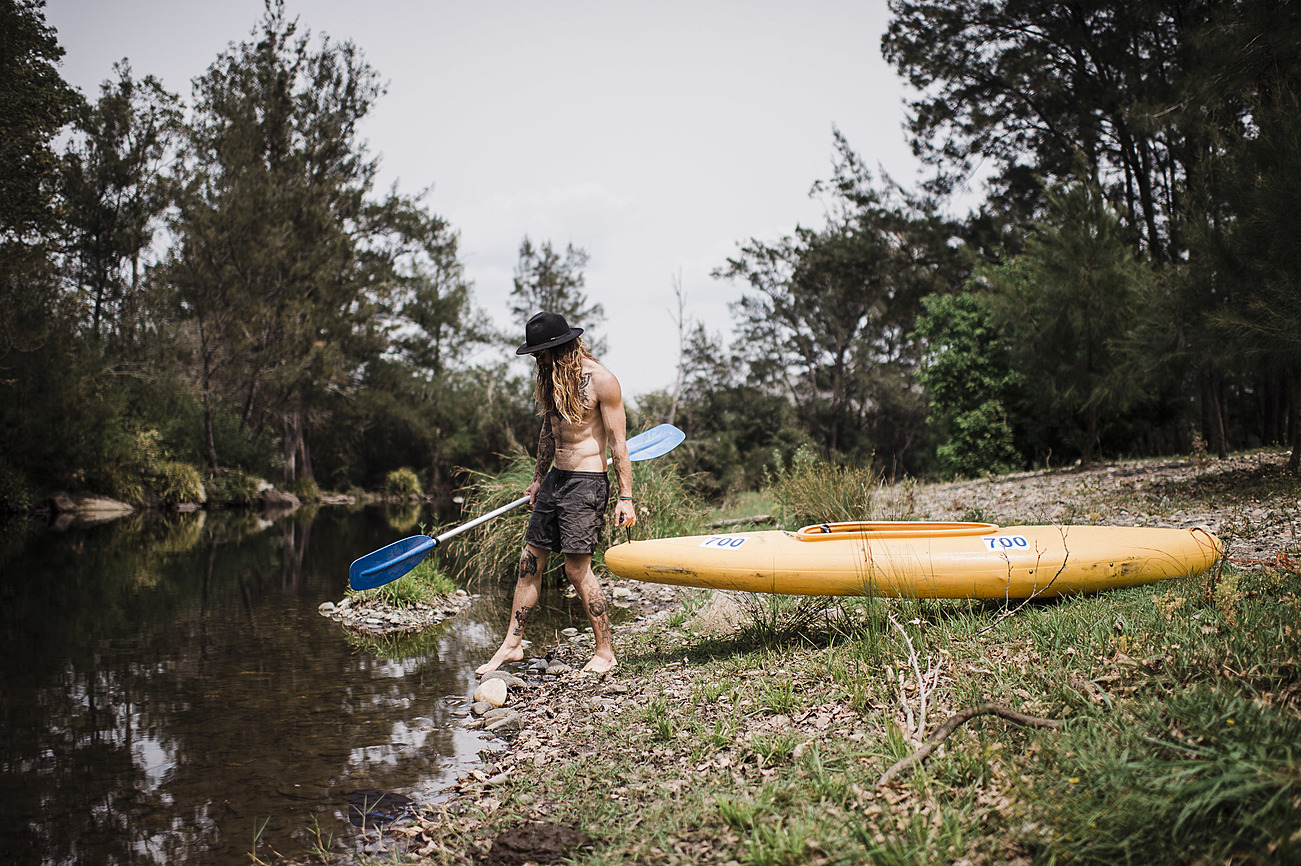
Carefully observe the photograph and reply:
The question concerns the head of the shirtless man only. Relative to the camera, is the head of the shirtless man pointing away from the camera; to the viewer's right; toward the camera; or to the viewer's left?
to the viewer's left

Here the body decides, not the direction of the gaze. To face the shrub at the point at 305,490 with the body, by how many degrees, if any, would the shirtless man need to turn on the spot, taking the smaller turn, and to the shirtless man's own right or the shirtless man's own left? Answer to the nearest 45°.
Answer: approximately 135° to the shirtless man's own right

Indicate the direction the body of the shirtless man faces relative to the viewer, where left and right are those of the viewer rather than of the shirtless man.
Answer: facing the viewer and to the left of the viewer

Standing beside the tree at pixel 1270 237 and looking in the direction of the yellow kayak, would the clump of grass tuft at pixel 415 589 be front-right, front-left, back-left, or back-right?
front-right

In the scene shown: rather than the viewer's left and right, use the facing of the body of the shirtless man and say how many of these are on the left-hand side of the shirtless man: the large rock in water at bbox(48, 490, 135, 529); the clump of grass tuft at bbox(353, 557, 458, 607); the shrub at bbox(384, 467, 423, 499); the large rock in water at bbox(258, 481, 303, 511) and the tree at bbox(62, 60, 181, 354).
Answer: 0

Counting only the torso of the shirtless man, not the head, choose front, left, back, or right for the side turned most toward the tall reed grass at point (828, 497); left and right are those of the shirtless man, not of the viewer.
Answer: back

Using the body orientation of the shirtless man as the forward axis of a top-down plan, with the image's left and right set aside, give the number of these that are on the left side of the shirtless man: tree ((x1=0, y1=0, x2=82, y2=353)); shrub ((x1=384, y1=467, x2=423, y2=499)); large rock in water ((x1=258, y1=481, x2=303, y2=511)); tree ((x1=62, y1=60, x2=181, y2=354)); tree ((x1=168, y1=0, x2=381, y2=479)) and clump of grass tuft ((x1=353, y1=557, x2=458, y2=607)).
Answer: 0

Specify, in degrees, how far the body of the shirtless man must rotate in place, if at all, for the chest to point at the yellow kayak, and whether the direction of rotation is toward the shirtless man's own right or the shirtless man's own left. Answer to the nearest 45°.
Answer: approximately 135° to the shirtless man's own left

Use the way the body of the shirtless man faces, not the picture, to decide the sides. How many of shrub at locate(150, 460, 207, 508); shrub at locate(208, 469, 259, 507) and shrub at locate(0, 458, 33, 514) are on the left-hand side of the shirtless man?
0

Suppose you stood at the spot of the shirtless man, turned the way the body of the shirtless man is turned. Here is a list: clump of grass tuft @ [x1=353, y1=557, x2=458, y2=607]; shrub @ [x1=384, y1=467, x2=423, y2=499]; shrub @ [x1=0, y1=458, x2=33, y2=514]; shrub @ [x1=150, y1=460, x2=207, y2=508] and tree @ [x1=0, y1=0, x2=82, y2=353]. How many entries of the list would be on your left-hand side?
0

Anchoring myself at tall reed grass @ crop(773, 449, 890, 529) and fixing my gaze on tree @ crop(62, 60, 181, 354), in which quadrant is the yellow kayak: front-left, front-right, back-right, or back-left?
back-left

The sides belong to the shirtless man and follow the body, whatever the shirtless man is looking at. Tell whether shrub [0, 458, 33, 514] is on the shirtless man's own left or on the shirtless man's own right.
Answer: on the shirtless man's own right

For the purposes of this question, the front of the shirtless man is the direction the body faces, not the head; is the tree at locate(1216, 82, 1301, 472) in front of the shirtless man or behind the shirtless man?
behind

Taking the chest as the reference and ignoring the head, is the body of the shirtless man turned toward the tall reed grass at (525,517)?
no

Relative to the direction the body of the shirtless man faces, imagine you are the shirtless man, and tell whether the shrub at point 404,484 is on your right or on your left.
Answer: on your right

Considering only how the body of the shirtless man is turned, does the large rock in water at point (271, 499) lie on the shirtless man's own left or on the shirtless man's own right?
on the shirtless man's own right
